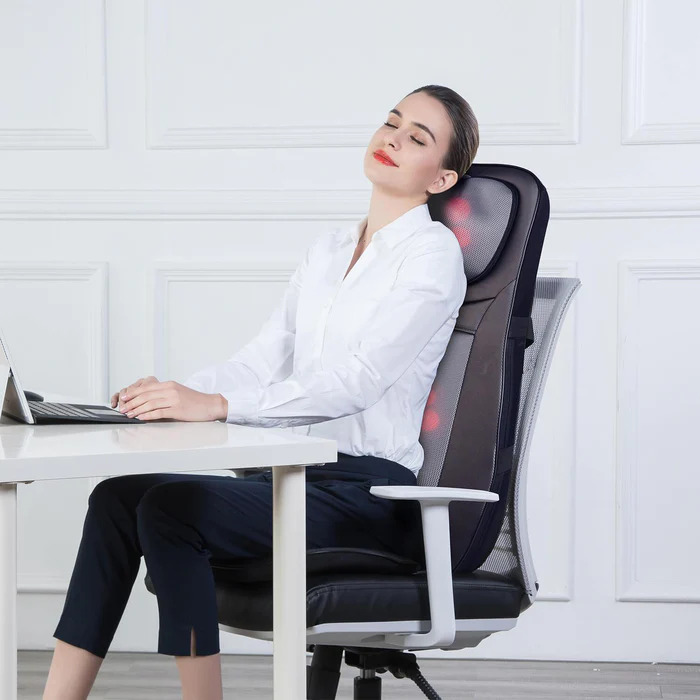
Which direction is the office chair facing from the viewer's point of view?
to the viewer's left

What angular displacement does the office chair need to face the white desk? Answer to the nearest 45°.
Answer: approximately 45° to its left

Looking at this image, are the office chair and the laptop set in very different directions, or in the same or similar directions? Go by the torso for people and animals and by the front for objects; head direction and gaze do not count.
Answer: very different directions

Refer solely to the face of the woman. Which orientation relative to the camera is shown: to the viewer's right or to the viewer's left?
to the viewer's left

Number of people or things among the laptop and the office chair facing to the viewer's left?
1

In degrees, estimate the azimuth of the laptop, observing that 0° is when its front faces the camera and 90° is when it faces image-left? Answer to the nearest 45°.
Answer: approximately 270°
